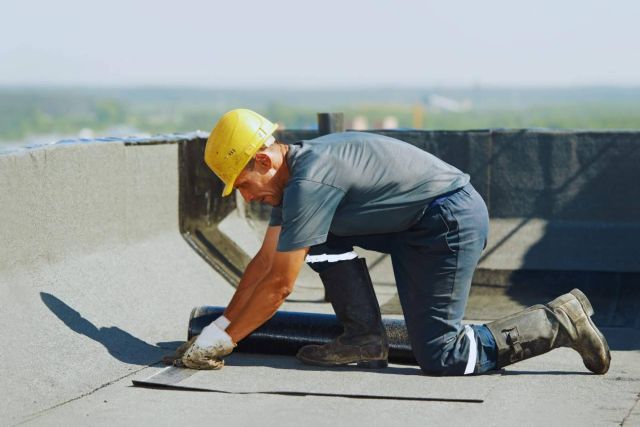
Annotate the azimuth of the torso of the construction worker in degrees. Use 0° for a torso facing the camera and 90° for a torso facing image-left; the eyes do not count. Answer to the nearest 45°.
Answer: approximately 90°

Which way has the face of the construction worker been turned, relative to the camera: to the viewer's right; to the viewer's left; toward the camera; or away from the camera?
to the viewer's left
